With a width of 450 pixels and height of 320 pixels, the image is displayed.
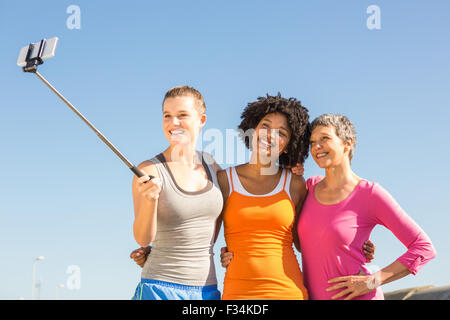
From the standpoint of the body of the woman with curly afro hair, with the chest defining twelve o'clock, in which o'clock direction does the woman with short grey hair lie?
The woman with short grey hair is roughly at 9 o'clock from the woman with curly afro hair.

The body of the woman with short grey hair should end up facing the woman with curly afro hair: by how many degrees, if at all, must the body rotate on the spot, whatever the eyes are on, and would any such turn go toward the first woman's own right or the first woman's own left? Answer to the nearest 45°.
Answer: approximately 45° to the first woman's own right

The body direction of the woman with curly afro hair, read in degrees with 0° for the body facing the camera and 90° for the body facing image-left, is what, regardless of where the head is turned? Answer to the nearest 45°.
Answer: approximately 0°

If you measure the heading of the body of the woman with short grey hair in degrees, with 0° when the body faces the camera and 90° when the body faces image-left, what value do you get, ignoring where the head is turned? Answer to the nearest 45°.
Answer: approximately 45°
